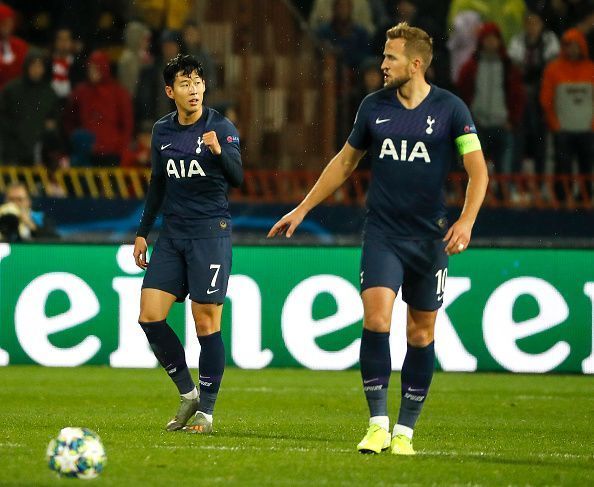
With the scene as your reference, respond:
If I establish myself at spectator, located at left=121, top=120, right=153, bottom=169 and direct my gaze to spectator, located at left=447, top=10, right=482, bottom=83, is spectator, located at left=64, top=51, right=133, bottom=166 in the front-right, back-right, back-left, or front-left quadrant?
back-left

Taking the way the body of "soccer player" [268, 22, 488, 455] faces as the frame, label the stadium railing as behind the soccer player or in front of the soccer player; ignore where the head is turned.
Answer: behind

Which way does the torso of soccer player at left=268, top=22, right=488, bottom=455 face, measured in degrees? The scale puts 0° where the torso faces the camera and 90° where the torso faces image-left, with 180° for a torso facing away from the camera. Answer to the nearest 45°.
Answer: approximately 0°

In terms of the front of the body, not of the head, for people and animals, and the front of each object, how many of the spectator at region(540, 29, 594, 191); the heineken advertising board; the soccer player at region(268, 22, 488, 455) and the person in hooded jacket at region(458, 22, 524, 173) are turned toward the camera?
4

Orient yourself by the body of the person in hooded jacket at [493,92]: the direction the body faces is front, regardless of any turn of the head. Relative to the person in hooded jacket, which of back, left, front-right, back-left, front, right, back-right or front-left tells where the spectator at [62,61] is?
right

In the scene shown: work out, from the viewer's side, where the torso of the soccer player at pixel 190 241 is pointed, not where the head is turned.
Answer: toward the camera

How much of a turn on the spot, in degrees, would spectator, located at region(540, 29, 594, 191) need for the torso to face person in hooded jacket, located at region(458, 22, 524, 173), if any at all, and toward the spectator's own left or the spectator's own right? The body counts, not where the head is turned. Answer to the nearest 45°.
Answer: approximately 90° to the spectator's own right

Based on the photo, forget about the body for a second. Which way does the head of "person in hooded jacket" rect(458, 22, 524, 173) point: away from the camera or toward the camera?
toward the camera

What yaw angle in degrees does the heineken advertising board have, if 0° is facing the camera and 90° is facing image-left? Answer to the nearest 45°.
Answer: approximately 0°

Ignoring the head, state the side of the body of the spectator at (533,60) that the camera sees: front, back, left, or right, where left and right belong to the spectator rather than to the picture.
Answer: front

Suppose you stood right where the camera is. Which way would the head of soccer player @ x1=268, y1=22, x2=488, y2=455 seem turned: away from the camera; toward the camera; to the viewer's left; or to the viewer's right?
to the viewer's left

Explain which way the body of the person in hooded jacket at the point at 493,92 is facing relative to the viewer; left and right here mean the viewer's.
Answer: facing the viewer

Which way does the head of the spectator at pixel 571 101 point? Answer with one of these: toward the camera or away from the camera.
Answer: toward the camera

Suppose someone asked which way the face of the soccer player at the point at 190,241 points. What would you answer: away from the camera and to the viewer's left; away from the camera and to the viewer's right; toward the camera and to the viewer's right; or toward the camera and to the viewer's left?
toward the camera and to the viewer's right
